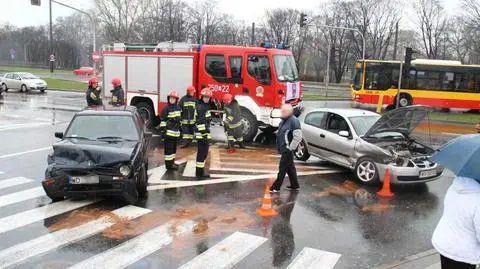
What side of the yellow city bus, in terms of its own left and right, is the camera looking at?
left

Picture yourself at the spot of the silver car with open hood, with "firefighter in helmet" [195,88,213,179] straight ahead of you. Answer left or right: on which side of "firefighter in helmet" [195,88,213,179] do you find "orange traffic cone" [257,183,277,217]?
left

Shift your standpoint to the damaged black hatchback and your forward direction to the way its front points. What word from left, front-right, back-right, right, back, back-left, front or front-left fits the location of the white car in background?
back

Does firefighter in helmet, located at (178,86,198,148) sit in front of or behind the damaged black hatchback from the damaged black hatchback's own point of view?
behind

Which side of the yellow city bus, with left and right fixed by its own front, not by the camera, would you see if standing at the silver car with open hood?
left

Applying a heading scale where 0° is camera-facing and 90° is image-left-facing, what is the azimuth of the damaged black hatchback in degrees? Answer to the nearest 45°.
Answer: approximately 0°

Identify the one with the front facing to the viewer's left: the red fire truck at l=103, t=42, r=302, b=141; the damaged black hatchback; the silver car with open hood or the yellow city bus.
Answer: the yellow city bus

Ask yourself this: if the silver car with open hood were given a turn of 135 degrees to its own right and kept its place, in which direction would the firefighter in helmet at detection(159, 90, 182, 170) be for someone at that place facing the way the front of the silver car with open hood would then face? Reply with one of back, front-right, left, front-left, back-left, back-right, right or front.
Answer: front

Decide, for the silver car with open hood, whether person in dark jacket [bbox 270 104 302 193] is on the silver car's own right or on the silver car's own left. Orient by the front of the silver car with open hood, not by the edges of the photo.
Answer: on the silver car's own right
